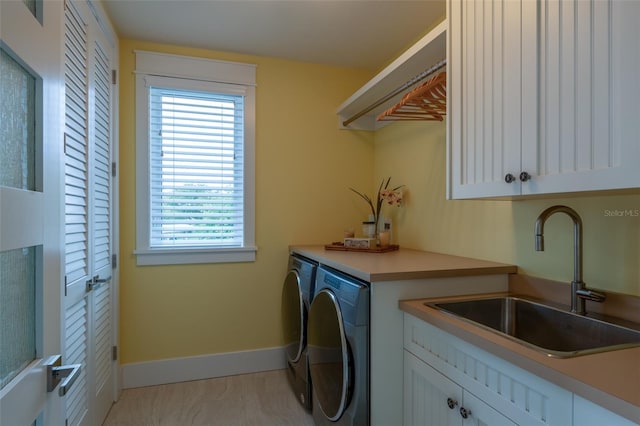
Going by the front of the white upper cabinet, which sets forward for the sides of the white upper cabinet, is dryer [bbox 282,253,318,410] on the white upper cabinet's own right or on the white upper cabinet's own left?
on the white upper cabinet's own right

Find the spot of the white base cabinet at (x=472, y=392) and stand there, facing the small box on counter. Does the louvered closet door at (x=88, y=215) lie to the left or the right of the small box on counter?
left

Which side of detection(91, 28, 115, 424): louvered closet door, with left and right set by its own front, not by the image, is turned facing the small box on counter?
front

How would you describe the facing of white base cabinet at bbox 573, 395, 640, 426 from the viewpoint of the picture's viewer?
facing the viewer and to the left of the viewer

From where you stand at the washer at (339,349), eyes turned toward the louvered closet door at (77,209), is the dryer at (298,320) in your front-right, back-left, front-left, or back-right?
front-right

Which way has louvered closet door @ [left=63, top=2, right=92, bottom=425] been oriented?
to the viewer's right

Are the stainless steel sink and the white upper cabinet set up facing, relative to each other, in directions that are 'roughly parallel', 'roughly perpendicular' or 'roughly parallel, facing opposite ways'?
roughly parallel

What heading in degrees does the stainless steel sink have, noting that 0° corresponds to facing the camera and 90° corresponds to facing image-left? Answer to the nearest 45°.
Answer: approximately 45°

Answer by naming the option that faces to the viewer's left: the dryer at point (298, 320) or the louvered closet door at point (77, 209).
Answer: the dryer

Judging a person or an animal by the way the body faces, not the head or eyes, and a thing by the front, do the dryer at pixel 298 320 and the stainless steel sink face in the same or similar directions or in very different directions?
same or similar directions

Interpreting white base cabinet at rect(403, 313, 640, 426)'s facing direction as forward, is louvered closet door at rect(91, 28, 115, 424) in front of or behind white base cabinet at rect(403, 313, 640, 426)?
in front

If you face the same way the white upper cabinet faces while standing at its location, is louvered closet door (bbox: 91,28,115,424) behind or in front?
in front

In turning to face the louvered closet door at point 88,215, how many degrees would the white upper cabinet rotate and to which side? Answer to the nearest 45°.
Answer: approximately 45° to its right
